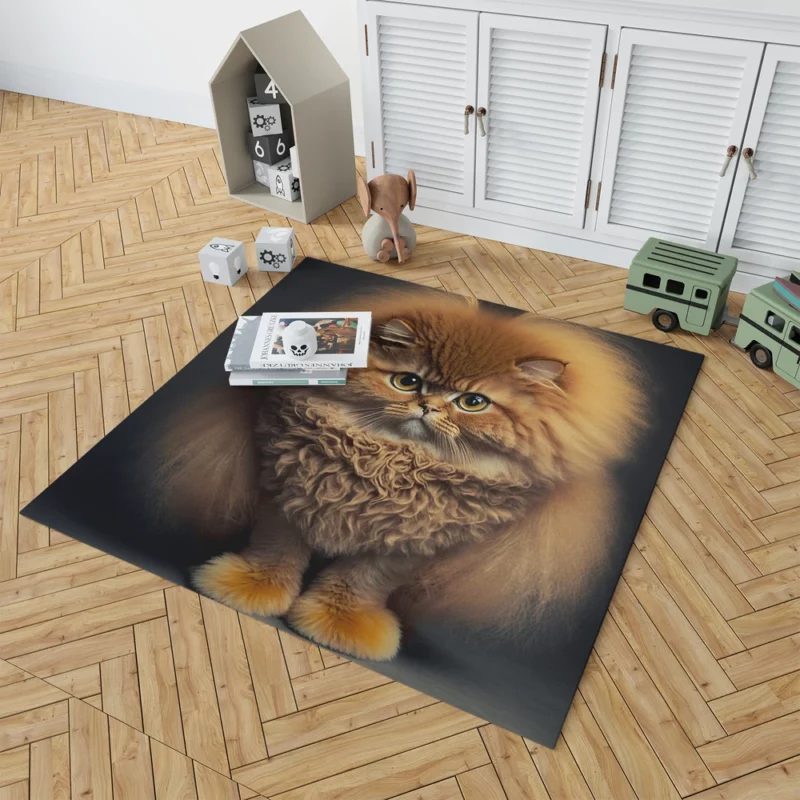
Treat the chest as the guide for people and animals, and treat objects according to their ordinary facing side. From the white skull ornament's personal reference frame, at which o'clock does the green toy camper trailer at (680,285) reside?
The green toy camper trailer is roughly at 9 o'clock from the white skull ornament.

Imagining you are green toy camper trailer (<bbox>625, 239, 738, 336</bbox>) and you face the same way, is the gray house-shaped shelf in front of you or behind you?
behind

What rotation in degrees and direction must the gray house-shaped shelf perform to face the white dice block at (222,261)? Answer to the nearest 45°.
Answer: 0° — it already faces it

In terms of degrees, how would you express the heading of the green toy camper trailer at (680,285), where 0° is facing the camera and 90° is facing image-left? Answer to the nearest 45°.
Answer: approximately 315°

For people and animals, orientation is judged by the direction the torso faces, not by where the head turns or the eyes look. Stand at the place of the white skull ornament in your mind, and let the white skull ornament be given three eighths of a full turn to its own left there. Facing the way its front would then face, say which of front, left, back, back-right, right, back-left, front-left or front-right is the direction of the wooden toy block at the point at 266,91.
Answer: front-left

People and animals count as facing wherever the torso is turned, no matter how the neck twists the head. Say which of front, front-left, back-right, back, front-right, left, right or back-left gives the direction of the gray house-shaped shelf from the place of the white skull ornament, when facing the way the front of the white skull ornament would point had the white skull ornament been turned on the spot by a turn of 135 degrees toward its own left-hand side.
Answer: front-left

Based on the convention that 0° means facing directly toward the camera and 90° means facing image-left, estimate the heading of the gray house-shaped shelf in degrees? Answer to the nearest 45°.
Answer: approximately 45°

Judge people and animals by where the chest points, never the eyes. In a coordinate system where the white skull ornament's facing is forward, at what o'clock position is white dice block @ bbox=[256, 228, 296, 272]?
The white dice block is roughly at 6 o'clock from the white skull ornament.

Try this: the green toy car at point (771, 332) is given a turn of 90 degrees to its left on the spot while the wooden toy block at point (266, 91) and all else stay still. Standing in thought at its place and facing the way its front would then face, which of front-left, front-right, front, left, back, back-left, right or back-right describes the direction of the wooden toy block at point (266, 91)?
back-left

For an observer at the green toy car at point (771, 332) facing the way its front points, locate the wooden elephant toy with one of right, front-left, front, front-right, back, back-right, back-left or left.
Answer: back-right
